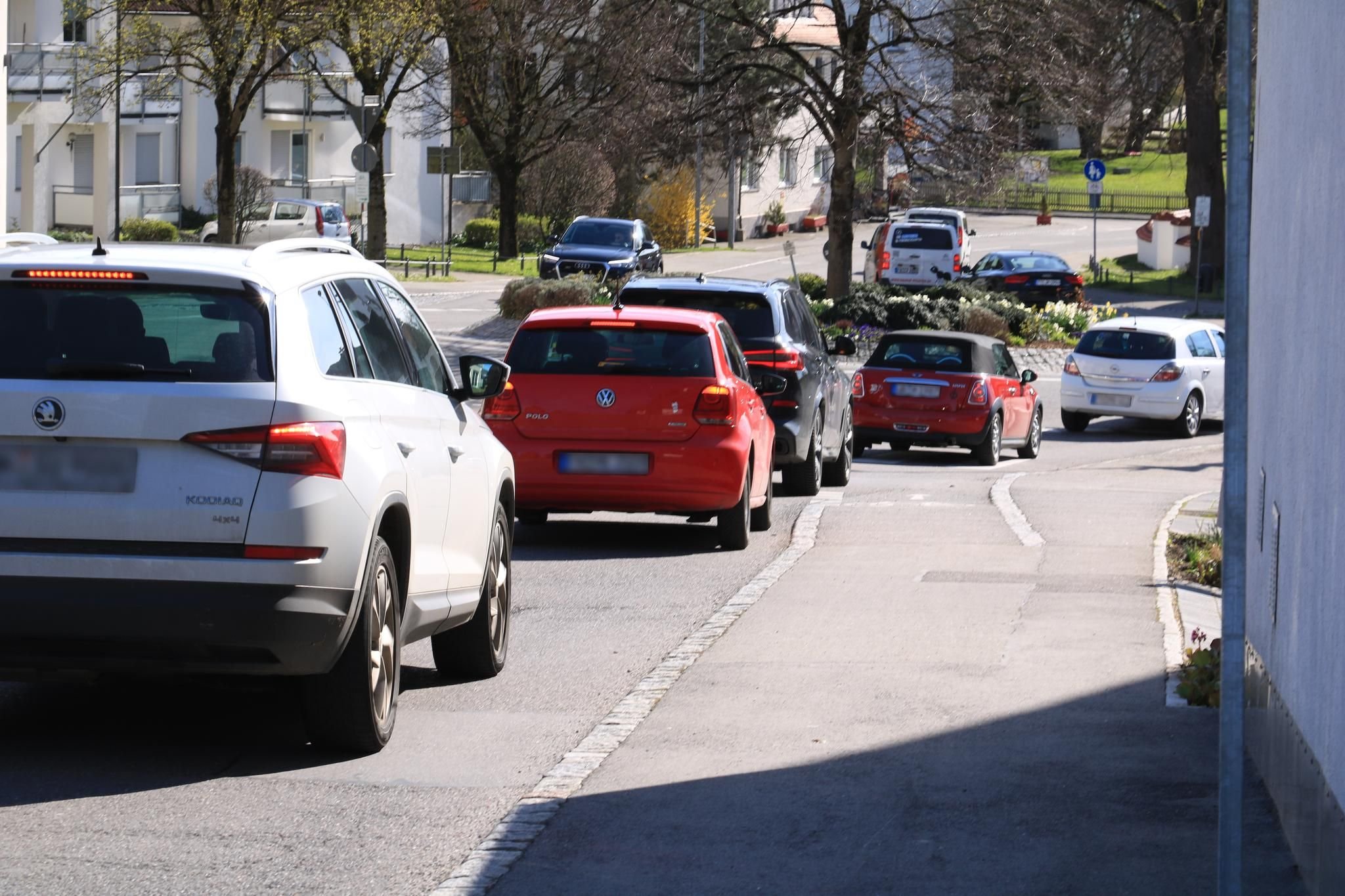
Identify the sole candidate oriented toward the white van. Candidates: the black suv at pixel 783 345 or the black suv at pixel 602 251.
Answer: the black suv at pixel 783 345

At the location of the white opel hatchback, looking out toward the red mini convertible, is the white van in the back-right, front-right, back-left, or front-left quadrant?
back-right

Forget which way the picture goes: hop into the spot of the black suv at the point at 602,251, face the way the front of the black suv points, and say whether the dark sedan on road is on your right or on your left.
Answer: on your left

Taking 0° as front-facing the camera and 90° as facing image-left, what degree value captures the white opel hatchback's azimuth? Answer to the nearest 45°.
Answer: approximately 225°

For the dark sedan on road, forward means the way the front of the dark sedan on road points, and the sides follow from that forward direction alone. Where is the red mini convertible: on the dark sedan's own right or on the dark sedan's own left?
on the dark sedan's own left

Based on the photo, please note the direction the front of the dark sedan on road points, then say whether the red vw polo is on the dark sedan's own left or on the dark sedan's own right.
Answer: on the dark sedan's own left

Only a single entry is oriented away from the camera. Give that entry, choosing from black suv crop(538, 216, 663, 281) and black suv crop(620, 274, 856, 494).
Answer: black suv crop(620, 274, 856, 494)

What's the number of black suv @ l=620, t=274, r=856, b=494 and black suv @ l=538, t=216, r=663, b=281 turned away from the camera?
1

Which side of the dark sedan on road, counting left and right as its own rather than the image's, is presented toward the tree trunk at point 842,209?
left

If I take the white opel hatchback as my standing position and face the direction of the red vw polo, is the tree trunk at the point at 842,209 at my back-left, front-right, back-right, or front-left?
back-right

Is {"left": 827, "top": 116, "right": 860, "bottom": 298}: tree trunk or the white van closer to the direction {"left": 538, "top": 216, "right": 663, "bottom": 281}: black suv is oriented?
the tree trunk

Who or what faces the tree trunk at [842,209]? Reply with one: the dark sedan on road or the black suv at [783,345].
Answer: the black suv

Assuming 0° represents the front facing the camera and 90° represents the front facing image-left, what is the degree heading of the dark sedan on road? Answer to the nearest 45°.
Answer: approximately 135°

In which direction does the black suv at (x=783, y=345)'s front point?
away from the camera

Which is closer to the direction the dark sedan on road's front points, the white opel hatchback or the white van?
the white van

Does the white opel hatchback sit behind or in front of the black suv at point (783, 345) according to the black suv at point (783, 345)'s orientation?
in front

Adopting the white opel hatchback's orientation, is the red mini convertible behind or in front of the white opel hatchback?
behind

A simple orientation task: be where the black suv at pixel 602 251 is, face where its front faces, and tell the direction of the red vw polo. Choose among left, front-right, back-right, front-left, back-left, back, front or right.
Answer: front-left
